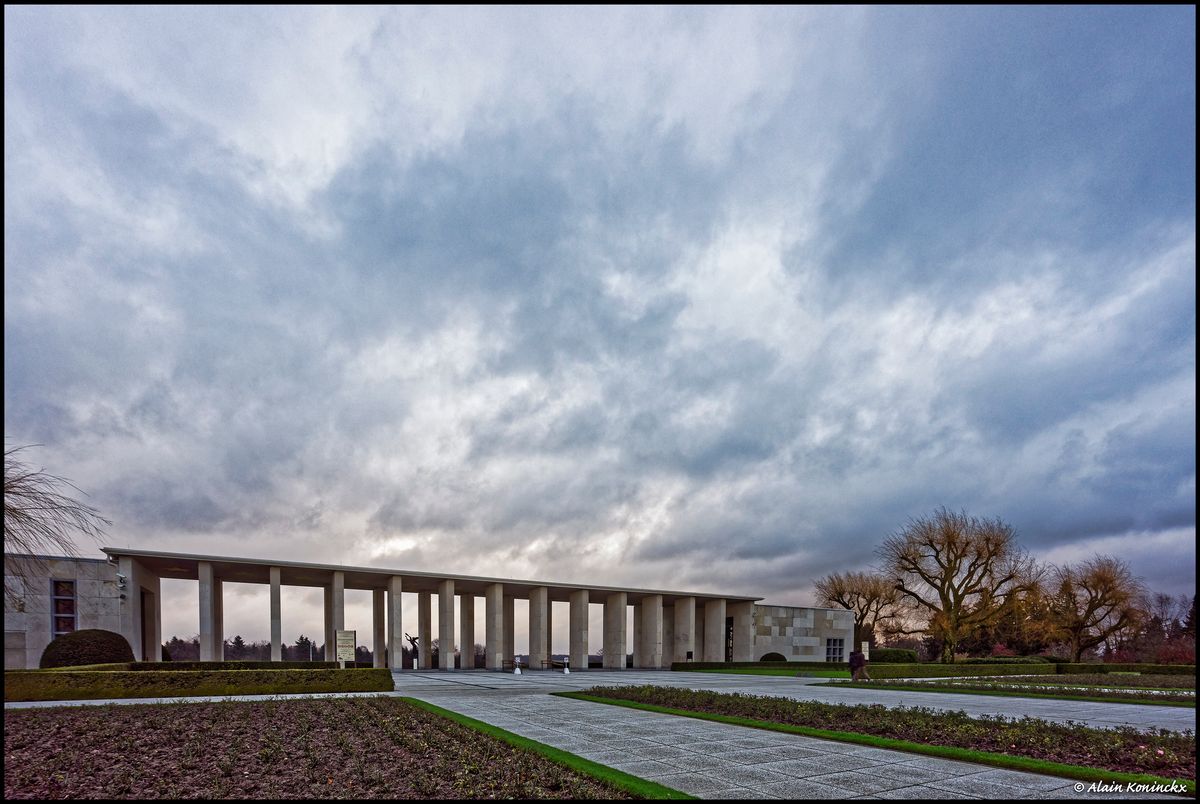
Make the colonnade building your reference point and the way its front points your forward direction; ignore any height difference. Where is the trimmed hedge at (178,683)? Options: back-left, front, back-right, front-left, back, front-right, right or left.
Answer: front-right

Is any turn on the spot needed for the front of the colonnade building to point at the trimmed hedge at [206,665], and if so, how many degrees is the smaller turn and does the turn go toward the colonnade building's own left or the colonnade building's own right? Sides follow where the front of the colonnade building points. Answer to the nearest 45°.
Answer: approximately 45° to the colonnade building's own right

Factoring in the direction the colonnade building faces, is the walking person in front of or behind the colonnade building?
in front

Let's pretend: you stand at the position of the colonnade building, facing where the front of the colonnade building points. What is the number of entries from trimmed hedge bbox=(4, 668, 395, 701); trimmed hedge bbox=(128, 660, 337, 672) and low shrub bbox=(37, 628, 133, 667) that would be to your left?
0

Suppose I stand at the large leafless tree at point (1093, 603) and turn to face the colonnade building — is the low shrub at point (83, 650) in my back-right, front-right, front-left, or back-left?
front-left

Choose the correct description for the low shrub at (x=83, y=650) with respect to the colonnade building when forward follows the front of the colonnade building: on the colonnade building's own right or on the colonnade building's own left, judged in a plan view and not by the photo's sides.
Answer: on the colonnade building's own right

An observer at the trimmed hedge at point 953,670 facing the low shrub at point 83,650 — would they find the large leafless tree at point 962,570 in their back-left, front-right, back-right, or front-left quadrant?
back-right

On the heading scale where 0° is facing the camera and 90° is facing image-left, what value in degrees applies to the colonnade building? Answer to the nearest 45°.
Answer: approximately 315°
